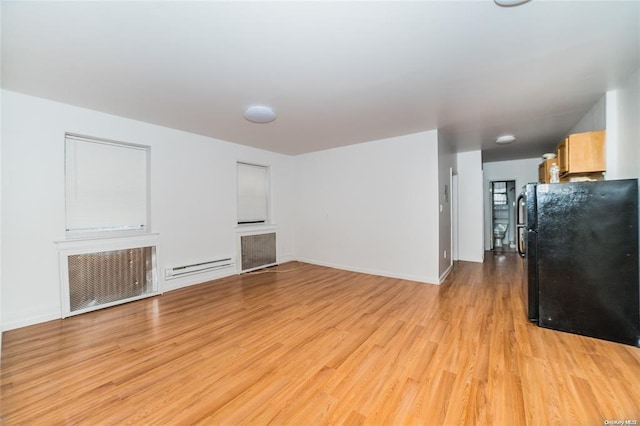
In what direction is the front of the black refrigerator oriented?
to the viewer's left

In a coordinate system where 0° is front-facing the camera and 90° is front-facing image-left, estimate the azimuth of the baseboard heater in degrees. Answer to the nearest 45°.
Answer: approximately 315°

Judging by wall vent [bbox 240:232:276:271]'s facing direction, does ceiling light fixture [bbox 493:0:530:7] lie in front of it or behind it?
in front

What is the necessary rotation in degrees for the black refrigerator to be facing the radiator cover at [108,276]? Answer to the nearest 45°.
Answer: approximately 45° to its left

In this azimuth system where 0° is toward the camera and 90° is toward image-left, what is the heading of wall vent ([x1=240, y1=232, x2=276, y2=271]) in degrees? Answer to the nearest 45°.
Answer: approximately 315°

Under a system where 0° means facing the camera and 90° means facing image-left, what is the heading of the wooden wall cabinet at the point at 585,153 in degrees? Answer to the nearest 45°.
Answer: approximately 90°

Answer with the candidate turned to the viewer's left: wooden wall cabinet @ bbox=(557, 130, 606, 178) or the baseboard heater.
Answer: the wooden wall cabinet
